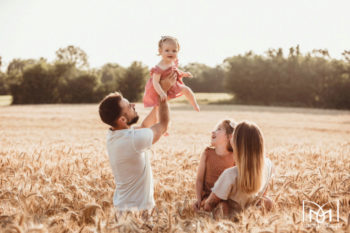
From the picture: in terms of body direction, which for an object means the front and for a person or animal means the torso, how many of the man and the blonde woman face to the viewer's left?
0

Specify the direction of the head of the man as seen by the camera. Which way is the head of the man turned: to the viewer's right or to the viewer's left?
to the viewer's right

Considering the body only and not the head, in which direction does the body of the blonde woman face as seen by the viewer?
away from the camera

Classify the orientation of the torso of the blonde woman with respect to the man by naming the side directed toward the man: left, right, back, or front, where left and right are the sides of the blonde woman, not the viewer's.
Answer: left

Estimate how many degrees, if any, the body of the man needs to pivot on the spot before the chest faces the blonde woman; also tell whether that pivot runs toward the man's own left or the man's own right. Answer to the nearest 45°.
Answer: approximately 45° to the man's own right

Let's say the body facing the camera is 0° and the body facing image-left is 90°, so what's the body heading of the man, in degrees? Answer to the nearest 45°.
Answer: approximately 225°
